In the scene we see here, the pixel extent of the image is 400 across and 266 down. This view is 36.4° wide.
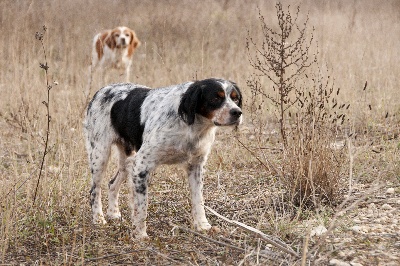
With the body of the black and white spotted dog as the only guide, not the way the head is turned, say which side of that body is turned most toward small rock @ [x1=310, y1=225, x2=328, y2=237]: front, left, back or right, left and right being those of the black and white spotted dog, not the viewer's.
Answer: front

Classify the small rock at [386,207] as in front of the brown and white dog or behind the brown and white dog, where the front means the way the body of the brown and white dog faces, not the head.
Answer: in front

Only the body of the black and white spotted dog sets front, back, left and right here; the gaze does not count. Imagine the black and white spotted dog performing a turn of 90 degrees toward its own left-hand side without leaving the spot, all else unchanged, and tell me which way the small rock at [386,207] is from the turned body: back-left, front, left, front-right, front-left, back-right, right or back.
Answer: front-right

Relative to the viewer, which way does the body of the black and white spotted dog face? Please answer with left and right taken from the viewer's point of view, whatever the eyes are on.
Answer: facing the viewer and to the right of the viewer

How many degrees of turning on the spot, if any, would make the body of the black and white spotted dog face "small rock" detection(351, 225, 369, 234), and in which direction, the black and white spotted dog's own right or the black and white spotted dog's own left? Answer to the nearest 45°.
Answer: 0° — it already faces it

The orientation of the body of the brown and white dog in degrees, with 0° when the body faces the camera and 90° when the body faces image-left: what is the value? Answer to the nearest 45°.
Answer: approximately 315°

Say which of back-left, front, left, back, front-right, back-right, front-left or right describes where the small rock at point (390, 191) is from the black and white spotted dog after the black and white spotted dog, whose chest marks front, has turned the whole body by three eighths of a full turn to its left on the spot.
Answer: right

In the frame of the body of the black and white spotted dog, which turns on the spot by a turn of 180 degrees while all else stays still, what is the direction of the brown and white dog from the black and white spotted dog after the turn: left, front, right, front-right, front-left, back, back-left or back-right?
front-right
